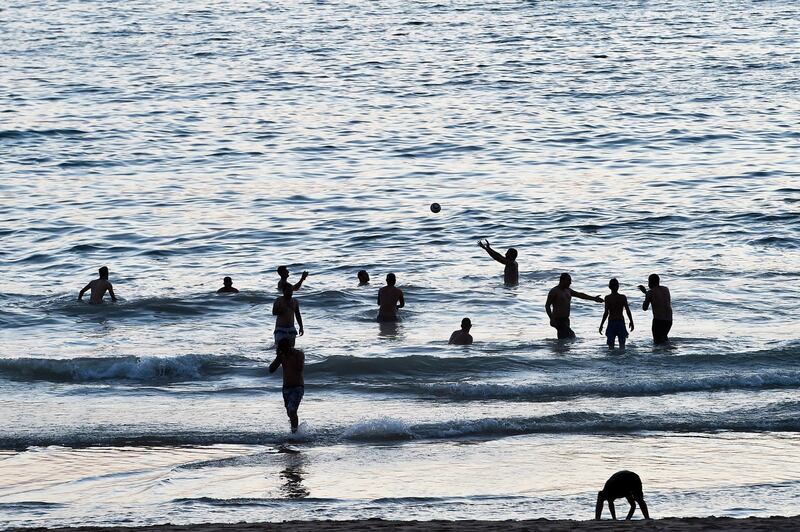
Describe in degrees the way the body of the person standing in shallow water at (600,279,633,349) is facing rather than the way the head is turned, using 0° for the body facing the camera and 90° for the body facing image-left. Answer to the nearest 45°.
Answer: approximately 180°

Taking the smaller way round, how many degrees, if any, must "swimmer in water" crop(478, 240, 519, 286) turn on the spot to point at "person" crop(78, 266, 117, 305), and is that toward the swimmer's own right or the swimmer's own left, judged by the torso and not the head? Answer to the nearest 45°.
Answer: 0° — they already face them

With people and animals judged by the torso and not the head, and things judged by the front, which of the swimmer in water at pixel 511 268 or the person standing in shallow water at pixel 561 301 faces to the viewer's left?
the swimmer in water

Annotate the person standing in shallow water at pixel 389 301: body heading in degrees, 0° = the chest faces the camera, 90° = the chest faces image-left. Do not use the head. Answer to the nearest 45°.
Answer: approximately 180°

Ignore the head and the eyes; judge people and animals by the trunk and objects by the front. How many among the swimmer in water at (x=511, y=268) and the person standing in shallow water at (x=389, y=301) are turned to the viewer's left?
1

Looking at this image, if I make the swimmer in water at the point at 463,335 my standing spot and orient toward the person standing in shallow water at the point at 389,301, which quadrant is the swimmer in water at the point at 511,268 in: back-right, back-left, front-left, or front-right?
front-right

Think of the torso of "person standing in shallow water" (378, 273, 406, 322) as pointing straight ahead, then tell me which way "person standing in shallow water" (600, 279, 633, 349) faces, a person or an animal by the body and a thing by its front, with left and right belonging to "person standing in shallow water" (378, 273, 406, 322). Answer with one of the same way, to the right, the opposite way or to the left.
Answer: the same way

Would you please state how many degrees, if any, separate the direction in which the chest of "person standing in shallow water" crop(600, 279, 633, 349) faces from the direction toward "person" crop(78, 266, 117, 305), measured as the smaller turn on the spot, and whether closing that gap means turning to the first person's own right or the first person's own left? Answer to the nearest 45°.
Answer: approximately 90° to the first person's own left
